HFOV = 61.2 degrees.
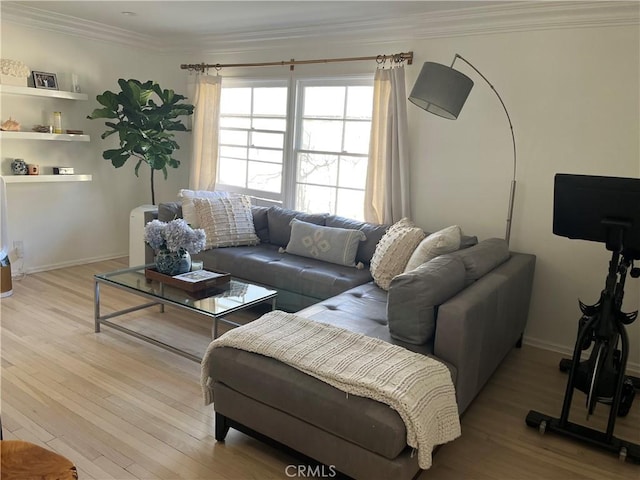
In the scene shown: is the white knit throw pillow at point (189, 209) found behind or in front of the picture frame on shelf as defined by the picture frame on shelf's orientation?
in front

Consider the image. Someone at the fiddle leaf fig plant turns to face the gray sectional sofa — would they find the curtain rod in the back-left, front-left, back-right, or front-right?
front-left

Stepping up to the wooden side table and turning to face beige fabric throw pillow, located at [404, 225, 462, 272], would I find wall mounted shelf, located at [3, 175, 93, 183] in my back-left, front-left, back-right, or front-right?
front-left

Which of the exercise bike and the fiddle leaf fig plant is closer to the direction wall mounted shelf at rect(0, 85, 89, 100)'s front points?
the exercise bike

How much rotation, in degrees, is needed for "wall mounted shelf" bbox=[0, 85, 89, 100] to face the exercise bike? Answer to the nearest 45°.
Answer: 0° — it already faces it

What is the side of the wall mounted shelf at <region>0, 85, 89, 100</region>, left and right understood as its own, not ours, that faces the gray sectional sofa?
front

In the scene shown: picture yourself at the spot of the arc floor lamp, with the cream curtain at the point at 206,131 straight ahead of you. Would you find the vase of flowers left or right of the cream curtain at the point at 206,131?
left

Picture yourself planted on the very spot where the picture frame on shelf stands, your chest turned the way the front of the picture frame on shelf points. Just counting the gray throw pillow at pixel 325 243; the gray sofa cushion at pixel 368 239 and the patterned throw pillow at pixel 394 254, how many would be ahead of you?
3

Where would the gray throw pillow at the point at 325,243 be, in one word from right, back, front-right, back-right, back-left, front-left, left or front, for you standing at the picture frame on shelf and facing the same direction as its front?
front

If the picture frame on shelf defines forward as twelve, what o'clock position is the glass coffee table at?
The glass coffee table is roughly at 1 o'clock from the picture frame on shelf.

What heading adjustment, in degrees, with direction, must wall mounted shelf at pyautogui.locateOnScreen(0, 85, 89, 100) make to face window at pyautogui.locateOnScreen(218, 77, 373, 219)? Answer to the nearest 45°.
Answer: approximately 45° to its left

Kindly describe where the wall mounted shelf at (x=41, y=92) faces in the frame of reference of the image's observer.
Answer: facing the viewer and to the right of the viewer

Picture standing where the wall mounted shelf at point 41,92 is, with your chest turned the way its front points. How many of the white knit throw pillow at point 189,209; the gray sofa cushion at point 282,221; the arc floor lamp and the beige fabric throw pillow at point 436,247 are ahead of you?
4

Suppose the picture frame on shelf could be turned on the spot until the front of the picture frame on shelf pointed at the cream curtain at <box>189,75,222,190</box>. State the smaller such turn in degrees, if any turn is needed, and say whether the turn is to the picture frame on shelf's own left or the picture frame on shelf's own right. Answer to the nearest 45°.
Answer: approximately 45° to the picture frame on shelf's own left

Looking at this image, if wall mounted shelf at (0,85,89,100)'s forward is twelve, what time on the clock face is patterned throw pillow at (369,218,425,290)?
The patterned throw pillow is roughly at 12 o'clock from the wall mounted shelf.
